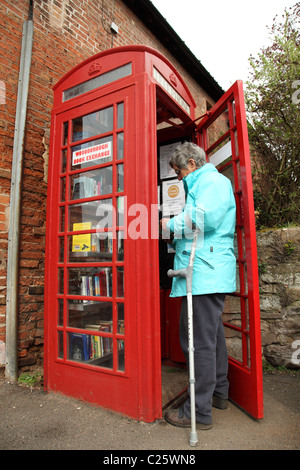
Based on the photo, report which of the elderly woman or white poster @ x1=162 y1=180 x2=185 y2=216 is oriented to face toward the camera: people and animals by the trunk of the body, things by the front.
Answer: the white poster

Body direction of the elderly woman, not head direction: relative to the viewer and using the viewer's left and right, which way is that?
facing to the left of the viewer

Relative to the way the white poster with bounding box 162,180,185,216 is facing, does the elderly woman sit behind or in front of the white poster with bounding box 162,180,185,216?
in front

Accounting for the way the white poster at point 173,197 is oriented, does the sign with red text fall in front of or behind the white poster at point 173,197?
in front

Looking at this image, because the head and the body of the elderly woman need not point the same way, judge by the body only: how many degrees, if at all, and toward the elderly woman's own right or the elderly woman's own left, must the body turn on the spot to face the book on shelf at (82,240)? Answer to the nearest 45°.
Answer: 0° — they already face it

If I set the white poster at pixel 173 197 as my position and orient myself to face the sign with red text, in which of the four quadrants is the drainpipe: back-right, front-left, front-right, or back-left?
front-right

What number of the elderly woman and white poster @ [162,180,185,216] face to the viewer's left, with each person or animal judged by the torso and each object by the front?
1

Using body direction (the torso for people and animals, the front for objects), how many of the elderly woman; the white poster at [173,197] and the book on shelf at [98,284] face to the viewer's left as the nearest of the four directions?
1

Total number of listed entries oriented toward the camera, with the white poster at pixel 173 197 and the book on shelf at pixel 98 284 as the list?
2

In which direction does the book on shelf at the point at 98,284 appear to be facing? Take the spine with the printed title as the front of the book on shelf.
toward the camera

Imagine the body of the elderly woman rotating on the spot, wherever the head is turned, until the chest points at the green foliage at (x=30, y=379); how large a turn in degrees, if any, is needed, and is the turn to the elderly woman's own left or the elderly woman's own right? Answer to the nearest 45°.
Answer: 0° — they already face it

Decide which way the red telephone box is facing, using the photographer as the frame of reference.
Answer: facing the viewer and to the right of the viewer

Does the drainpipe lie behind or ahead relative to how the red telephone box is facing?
behind
